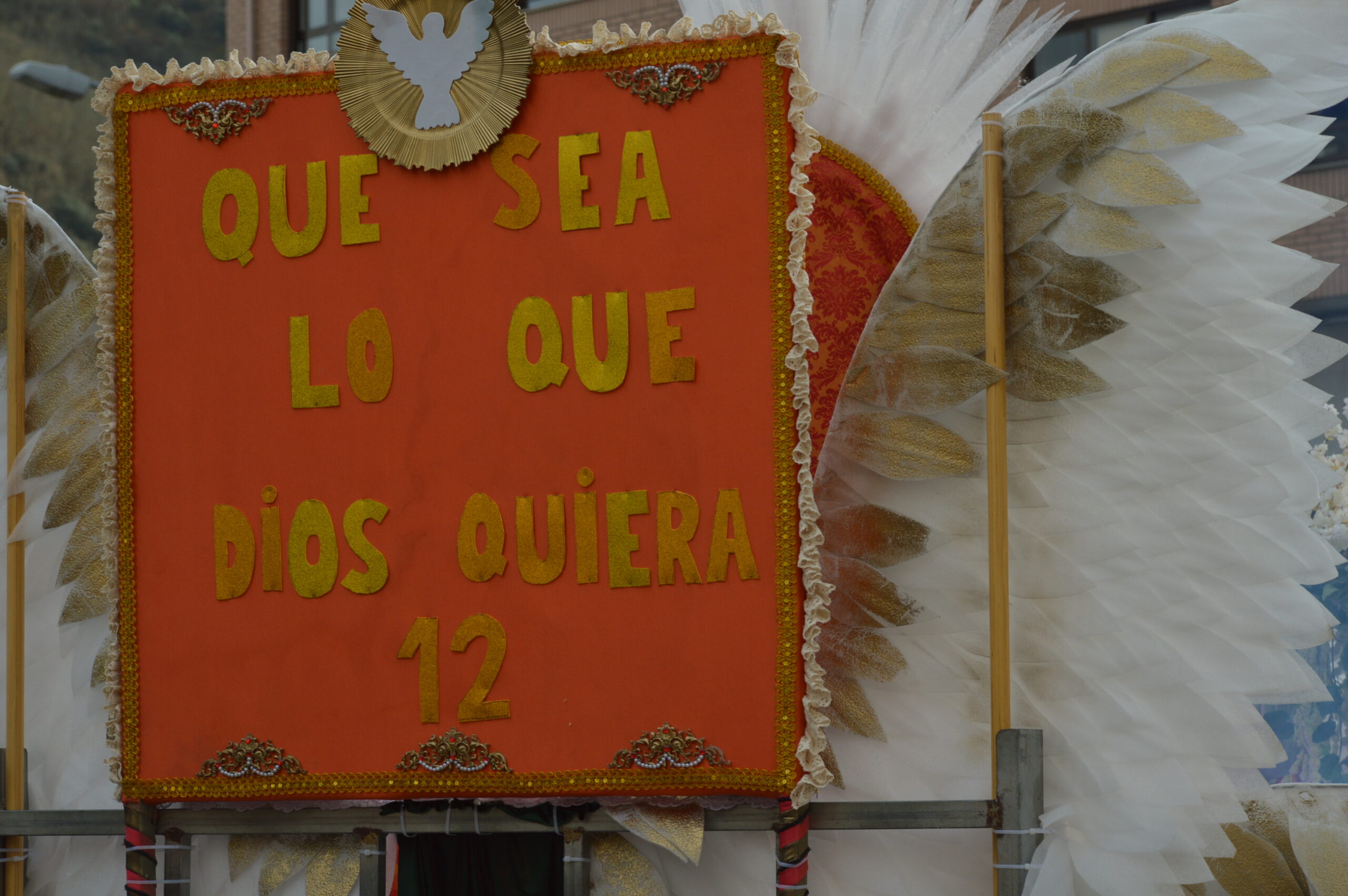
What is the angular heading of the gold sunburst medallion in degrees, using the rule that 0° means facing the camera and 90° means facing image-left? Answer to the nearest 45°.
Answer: approximately 0°

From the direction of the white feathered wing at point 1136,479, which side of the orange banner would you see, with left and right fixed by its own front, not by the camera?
left

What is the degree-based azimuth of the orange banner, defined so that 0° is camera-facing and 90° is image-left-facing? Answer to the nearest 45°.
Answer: approximately 0°

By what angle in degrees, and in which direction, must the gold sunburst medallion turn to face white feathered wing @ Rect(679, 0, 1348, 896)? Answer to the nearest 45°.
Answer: approximately 90° to its left
